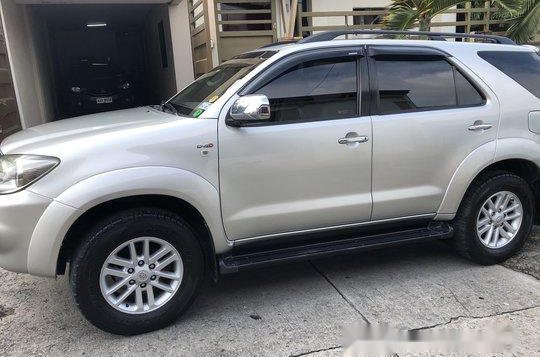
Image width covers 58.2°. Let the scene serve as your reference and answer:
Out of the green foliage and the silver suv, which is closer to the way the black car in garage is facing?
the silver suv

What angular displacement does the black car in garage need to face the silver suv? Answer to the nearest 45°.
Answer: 0° — it already faces it

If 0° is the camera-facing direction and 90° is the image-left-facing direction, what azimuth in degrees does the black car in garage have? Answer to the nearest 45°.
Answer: approximately 0°

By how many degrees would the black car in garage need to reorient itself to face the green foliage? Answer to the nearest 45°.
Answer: approximately 45° to its left
